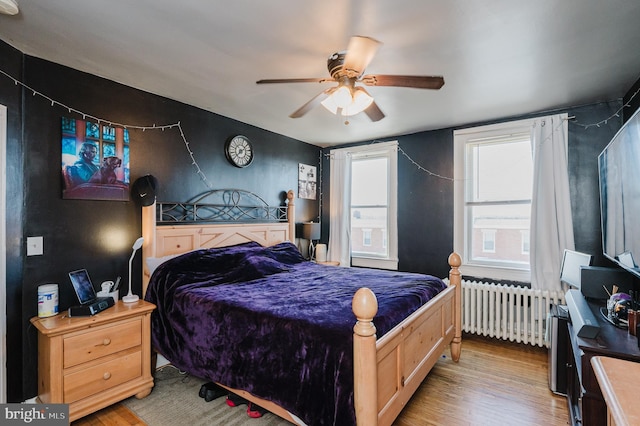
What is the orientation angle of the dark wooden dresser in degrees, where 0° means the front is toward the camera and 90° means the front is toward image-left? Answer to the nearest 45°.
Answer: approximately 90°

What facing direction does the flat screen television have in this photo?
to the viewer's left

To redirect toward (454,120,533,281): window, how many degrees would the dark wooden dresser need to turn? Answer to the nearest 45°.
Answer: approximately 45° to its right

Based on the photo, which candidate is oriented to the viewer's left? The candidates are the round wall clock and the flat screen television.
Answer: the flat screen television

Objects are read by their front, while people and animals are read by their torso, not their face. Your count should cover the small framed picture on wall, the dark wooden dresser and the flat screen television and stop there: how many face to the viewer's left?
2

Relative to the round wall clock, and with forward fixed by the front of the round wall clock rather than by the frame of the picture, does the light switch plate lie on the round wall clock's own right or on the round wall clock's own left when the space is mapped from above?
on the round wall clock's own right

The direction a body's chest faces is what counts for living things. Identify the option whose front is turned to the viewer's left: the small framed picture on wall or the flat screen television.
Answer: the flat screen television

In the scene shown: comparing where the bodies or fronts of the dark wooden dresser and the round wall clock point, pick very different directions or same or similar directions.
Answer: very different directions

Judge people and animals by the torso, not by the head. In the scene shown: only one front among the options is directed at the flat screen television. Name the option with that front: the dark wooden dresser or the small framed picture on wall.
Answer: the small framed picture on wall

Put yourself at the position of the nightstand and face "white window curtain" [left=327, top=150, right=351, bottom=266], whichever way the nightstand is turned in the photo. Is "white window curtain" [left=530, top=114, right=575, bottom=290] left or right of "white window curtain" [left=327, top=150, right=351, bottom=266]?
right
